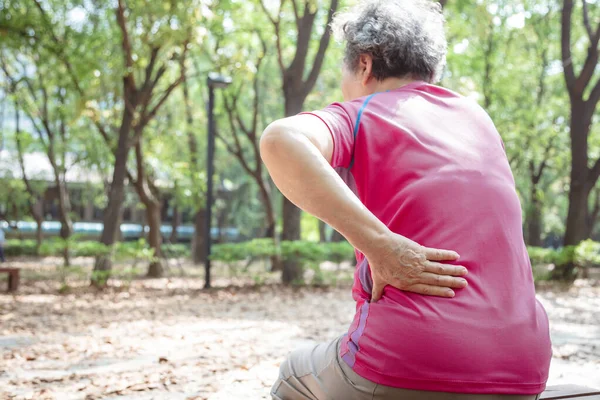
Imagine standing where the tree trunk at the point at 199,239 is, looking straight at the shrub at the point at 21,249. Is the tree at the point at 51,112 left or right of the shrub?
left

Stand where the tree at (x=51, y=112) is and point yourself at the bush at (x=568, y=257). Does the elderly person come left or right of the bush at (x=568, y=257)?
right

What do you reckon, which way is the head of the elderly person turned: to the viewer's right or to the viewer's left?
to the viewer's left

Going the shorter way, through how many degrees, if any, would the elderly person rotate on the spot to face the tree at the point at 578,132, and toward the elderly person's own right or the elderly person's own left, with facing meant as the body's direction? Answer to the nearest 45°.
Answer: approximately 45° to the elderly person's own right

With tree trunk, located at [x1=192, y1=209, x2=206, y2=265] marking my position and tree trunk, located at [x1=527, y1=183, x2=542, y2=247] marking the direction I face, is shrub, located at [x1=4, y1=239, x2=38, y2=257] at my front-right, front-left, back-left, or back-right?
back-left

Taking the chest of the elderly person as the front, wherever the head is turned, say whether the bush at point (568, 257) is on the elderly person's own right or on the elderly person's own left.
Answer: on the elderly person's own right

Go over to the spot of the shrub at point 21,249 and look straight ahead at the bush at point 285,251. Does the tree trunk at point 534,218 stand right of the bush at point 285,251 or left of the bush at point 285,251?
left
